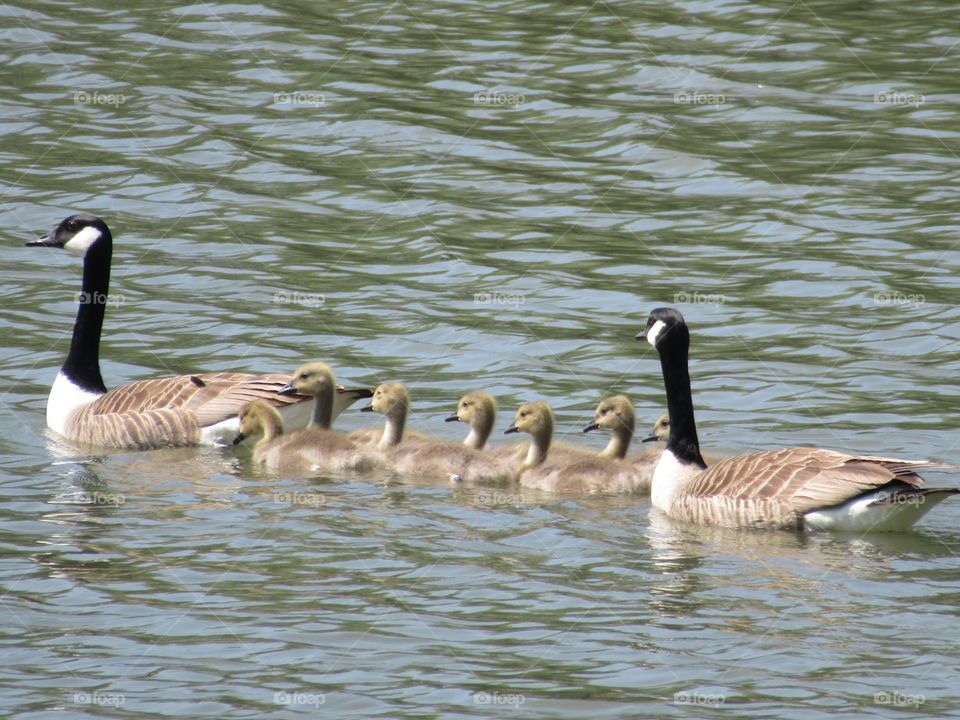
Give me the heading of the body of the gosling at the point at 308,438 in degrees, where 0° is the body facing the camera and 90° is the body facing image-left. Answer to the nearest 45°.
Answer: approximately 90°

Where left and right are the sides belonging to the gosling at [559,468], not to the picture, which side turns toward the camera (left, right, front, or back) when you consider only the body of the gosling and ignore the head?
left

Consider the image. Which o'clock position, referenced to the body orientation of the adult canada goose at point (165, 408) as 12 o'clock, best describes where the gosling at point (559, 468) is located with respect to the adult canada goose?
The gosling is roughly at 7 o'clock from the adult canada goose.

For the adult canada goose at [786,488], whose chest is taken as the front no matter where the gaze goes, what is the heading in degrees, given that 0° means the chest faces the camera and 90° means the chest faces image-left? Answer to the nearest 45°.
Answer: approximately 90°

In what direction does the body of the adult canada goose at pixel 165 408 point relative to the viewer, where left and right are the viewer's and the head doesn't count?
facing to the left of the viewer

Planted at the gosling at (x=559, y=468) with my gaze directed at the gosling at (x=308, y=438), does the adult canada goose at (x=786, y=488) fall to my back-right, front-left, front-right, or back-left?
back-left

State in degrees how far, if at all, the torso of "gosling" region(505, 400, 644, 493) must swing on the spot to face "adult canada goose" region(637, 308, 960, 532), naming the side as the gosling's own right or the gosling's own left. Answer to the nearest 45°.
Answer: approximately 135° to the gosling's own left
